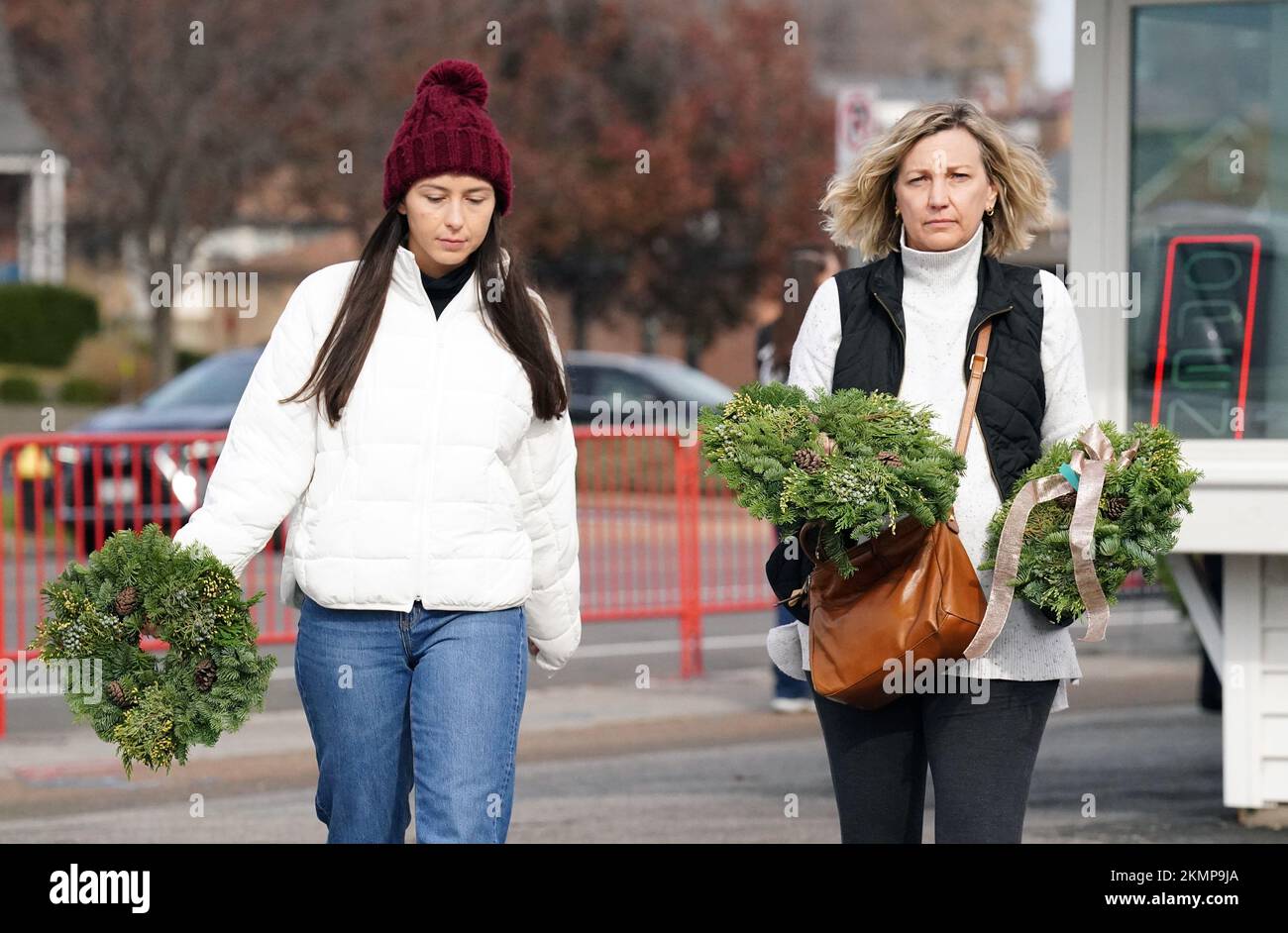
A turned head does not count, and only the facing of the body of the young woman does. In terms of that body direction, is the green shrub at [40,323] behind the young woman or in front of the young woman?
behind

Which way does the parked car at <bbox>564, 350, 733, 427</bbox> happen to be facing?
to the viewer's right

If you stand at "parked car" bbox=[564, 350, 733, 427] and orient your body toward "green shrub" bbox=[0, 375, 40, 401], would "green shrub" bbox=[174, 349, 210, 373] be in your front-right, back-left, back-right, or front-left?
front-right

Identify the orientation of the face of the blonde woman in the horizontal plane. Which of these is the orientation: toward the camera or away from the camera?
toward the camera

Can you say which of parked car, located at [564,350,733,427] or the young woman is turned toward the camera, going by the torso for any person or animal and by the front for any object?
the young woman

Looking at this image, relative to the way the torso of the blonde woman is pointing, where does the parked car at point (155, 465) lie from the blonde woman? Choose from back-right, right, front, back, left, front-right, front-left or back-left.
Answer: back-right

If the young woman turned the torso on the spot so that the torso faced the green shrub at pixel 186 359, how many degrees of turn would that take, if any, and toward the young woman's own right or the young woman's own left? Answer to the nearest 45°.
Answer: approximately 180°

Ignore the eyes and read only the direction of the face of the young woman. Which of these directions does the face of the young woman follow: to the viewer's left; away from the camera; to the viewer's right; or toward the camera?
toward the camera

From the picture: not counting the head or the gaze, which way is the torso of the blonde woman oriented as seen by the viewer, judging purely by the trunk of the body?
toward the camera

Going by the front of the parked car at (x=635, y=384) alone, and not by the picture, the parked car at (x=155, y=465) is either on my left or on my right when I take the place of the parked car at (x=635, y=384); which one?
on my right

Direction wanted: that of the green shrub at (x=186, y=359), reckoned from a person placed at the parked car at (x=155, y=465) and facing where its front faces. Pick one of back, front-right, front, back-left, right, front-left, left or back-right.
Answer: back-right

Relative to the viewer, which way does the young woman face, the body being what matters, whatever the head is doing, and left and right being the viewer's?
facing the viewer

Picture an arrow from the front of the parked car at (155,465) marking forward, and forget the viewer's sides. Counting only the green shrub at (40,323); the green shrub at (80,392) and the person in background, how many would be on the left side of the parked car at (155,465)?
1

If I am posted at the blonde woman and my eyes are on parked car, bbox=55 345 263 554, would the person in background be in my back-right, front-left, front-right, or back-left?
front-right
